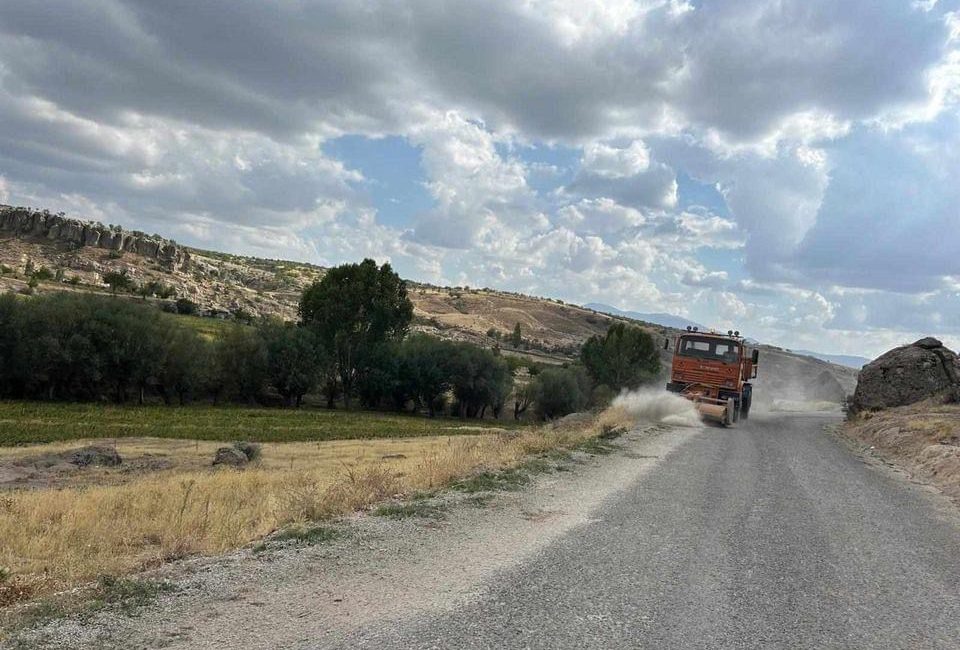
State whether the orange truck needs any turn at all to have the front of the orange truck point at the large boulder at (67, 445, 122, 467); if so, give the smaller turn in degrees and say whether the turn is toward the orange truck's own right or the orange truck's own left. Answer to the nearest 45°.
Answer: approximately 45° to the orange truck's own right

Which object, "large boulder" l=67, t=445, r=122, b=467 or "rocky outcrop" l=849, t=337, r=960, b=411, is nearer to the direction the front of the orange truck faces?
the large boulder

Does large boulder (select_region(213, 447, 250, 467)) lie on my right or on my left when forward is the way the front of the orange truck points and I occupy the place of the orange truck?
on my right

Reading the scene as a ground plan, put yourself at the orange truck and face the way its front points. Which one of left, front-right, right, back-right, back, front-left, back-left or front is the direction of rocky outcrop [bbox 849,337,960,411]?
back-left

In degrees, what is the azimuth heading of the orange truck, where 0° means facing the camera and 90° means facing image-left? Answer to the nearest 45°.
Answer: approximately 0°

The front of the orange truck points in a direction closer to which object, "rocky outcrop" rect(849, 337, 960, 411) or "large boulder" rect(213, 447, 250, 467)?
the large boulder
